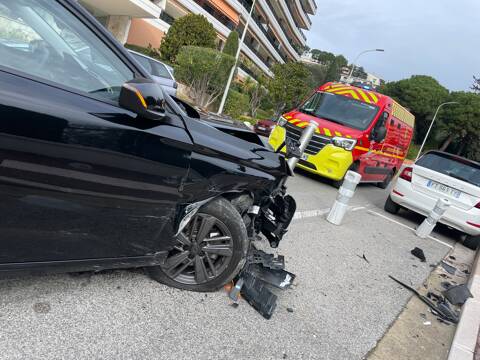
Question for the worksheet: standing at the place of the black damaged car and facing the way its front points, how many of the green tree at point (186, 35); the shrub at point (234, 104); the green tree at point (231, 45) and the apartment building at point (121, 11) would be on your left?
4

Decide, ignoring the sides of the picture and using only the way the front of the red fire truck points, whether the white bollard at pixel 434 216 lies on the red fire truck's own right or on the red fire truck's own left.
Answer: on the red fire truck's own left

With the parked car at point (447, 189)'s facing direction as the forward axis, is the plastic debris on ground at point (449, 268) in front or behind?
behind

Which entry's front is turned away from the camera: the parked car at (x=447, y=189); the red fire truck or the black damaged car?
the parked car

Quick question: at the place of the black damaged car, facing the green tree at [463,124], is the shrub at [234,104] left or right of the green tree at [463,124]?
left

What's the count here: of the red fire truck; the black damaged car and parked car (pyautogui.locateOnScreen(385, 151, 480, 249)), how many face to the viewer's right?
1

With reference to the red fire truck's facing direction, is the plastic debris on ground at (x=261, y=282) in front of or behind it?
in front

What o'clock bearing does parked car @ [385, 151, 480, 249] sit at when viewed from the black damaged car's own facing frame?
The parked car is roughly at 11 o'clock from the black damaged car.

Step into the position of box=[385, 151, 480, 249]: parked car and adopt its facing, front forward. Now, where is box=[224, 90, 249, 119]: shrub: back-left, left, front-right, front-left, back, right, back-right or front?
front-left

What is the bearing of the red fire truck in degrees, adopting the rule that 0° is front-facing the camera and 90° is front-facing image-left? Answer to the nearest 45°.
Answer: approximately 45°

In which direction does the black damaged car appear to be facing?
to the viewer's right

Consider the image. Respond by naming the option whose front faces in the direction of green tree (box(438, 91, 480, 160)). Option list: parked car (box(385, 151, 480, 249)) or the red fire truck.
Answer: the parked car

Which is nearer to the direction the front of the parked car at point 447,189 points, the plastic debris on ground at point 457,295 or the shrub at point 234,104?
the shrub

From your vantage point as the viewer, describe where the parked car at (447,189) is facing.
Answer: facing away from the viewer

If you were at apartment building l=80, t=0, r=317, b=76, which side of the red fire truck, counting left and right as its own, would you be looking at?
right

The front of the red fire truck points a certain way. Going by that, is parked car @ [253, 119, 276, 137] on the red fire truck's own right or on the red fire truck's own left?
on the red fire truck's own right
